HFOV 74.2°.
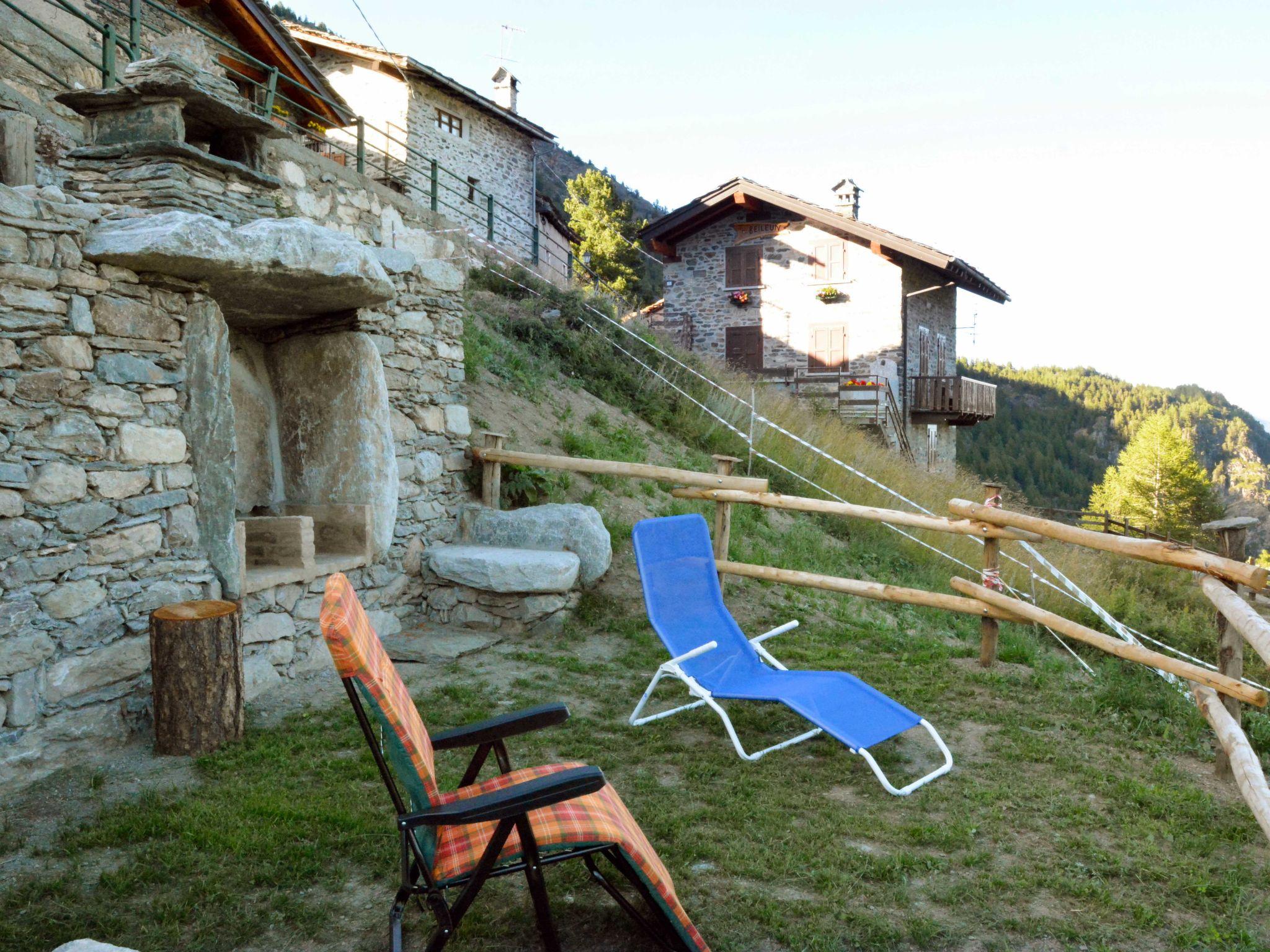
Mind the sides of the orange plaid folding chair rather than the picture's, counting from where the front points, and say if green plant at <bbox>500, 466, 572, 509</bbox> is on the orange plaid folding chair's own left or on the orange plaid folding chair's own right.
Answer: on the orange plaid folding chair's own left

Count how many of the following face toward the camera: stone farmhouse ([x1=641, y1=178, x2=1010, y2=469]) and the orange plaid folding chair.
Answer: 1

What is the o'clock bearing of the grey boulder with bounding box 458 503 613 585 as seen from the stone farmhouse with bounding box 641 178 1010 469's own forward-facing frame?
The grey boulder is roughly at 12 o'clock from the stone farmhouse.

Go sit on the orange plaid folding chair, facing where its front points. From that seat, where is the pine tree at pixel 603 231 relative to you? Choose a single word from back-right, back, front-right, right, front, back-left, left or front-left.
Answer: left

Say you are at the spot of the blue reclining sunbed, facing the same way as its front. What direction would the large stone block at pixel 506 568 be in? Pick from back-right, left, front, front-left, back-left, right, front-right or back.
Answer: back

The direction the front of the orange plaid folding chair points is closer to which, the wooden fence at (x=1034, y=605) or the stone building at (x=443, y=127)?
the wooden fence

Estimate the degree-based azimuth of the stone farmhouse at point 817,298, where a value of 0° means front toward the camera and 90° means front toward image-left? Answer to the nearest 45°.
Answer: approximately 0°

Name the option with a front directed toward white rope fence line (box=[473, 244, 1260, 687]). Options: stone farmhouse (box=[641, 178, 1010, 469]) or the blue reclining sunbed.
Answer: the stone farmhouse

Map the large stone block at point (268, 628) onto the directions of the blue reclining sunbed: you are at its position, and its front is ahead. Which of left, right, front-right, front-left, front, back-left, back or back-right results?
back-right

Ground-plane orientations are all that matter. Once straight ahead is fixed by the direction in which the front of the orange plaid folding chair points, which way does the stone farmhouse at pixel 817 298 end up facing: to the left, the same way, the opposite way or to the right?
to the right

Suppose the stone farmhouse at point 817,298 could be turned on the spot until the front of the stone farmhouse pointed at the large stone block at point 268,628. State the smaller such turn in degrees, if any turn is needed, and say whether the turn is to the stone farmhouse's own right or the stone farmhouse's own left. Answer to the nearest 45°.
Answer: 0° — it already faces it

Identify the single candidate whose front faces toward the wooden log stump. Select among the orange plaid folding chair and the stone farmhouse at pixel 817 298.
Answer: the stone farmhouse

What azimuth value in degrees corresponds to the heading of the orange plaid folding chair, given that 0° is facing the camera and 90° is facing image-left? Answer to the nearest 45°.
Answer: approximately 270°

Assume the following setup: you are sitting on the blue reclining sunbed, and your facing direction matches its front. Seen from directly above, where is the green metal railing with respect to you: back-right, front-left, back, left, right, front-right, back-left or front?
back

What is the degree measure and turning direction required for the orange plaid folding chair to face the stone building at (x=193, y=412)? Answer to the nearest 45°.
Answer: approximately 135° to its left

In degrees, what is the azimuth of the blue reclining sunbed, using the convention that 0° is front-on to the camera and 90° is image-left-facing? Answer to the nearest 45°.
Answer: approximately 315°

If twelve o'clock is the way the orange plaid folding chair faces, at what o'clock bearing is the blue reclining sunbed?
The blue reclining sunbed is roughly at 10 o'clock from the orange plaid folding chair.

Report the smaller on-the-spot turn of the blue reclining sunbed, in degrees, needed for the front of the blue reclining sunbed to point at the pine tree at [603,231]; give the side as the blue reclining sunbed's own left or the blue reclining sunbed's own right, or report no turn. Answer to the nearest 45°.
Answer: approximately 135° to the blue reclining sunbed's own left

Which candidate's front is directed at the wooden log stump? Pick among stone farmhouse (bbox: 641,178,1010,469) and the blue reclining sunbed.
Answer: the stone farmhouse
